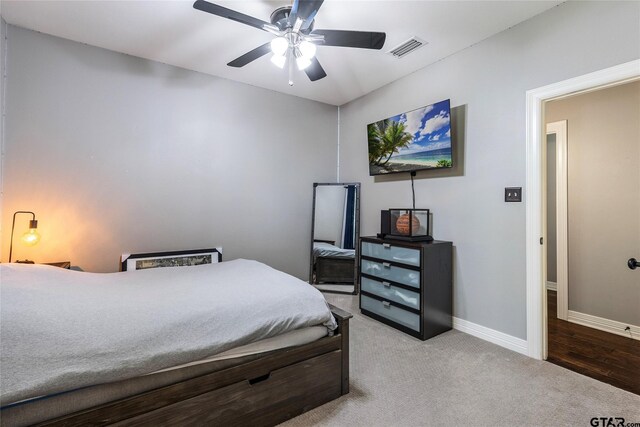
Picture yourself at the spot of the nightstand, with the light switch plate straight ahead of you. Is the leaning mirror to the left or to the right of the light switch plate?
left

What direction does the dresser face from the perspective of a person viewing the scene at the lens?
facing the viewer and to the left of the viewer

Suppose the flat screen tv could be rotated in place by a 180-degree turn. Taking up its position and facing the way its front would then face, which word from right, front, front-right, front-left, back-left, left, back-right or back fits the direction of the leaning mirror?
left

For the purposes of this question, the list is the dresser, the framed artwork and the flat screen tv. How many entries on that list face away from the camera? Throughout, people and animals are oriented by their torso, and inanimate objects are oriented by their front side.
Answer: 0

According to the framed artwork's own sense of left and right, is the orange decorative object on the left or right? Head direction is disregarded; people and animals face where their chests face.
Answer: on its left

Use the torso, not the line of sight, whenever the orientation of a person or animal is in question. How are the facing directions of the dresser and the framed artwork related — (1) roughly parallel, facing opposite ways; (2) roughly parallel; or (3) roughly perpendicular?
roughly perpendicular

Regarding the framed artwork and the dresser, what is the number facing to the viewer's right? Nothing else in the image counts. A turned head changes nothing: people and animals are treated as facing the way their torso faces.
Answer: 0

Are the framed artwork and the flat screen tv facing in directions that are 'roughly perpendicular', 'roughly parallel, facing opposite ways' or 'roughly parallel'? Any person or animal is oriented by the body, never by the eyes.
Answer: roughly perpendicular

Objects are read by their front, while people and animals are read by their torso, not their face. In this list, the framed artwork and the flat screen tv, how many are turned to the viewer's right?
0

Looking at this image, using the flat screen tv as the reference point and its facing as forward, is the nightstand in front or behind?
in front

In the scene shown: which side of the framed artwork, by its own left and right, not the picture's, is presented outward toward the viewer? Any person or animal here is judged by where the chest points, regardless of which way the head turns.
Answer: front

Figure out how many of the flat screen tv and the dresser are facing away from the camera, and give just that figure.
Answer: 0

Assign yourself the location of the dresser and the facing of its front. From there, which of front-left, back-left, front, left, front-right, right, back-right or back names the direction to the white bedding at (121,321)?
front

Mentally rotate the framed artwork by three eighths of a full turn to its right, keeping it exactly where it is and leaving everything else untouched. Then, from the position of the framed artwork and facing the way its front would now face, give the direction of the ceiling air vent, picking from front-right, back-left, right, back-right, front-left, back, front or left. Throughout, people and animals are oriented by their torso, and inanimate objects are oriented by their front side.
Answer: back

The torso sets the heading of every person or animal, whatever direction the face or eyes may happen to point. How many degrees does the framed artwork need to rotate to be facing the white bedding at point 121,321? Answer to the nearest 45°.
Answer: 0° — it already faces it

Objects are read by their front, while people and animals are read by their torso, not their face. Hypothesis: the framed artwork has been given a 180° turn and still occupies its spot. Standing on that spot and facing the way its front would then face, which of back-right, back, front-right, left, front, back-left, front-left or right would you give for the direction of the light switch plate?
back-right

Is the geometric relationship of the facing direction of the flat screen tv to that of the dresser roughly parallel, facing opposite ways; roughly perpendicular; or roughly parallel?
roughly parallel
